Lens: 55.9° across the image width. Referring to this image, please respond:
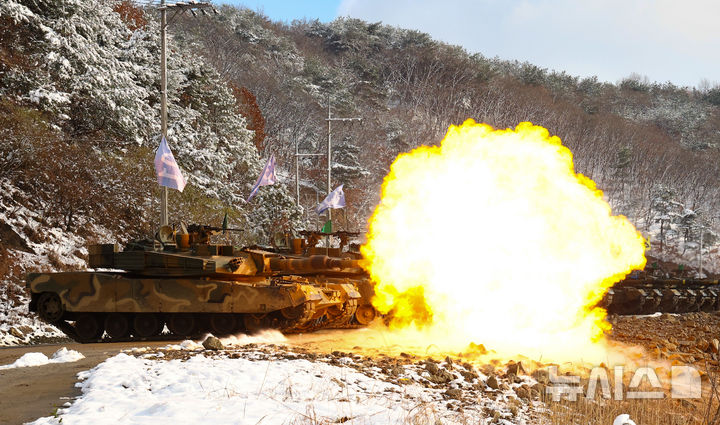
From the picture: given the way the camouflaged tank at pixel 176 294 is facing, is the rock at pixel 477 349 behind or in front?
in front

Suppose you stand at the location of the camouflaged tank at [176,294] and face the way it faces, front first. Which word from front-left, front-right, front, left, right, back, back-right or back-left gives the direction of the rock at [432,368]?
front

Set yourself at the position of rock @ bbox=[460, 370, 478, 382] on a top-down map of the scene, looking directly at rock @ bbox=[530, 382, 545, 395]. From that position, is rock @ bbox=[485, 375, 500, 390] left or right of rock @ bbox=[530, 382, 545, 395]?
right

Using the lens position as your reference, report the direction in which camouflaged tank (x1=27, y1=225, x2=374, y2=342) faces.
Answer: facing the viewer and to the right of the viewer

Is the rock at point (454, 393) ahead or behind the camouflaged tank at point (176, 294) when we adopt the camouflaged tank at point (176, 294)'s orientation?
ahead

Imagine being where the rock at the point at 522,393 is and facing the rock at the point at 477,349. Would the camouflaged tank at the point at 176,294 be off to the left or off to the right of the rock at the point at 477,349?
left

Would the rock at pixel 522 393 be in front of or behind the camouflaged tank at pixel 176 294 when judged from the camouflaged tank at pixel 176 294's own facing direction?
in front

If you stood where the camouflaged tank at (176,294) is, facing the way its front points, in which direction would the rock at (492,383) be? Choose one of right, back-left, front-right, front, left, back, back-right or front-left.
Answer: front

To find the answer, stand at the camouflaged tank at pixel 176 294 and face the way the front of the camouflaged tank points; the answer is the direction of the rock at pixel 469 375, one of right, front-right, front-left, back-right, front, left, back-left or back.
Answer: front

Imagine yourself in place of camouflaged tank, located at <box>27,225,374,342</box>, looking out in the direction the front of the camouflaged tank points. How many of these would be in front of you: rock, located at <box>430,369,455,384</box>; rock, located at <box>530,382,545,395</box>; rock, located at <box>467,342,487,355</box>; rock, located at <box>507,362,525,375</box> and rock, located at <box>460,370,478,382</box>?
5

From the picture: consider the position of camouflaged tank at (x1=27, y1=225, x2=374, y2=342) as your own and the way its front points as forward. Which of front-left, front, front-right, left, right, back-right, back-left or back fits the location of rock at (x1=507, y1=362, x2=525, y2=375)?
front

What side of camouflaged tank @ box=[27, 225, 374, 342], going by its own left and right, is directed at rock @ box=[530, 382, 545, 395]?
front

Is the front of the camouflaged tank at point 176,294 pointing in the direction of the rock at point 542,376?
yes

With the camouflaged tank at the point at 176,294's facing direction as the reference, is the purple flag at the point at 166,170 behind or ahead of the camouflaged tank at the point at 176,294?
behind
